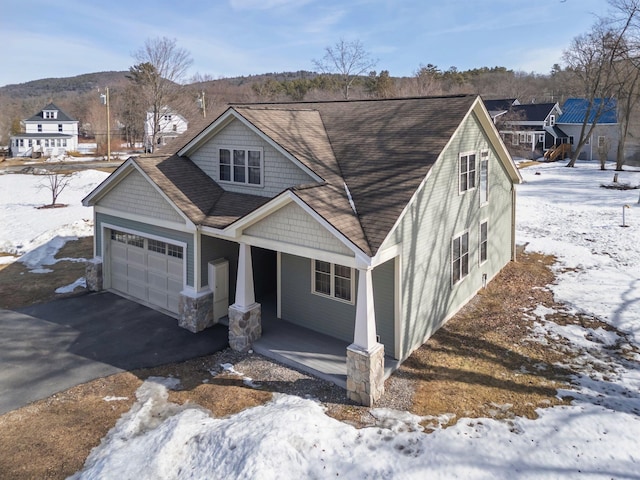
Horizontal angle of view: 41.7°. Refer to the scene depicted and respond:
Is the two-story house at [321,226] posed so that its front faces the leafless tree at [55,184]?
no

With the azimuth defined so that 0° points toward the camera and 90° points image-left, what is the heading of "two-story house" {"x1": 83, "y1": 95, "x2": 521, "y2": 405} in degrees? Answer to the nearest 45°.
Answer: approximately 45°
